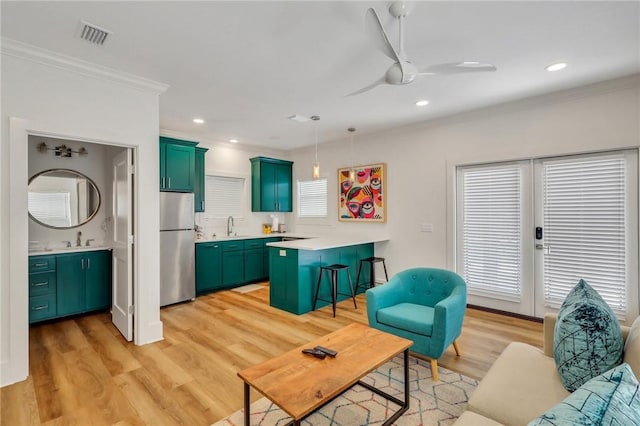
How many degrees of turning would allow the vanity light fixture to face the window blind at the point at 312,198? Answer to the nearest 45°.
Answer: approximately 90° to its left

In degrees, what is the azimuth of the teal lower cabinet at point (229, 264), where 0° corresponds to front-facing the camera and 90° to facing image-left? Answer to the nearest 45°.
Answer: approximately 315°

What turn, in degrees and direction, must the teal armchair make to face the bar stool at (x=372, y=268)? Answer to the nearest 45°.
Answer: approximately 135° to its right

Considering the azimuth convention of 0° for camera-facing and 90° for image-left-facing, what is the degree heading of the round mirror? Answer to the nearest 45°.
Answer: approximately 0°

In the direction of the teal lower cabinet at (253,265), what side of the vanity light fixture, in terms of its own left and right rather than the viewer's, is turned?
left

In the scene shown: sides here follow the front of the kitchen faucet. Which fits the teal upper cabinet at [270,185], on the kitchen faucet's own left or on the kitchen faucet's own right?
on the kitchen faucet's own left

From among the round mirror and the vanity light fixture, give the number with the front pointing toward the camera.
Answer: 2

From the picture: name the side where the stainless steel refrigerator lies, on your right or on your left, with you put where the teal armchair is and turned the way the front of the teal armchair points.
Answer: on your right
